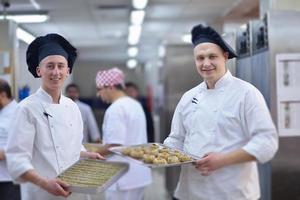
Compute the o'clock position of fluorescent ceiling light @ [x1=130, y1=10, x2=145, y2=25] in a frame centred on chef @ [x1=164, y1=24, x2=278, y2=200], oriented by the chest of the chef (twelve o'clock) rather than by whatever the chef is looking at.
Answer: The fluorescent ceiling light is roughly at 4 o'clock from the chef.

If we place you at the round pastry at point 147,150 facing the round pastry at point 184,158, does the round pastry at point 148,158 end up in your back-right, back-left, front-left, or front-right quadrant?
front-right

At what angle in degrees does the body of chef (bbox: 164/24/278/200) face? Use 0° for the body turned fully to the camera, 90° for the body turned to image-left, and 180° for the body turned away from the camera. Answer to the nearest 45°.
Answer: approximately 45°

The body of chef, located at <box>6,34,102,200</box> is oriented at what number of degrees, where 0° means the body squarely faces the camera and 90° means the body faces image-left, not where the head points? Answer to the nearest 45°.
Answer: approximately 315°

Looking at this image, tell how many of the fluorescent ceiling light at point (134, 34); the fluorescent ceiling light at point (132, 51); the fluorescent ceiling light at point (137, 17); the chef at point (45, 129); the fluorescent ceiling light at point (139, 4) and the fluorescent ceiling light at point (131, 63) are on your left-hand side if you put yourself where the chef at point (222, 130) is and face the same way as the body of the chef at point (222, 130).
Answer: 0

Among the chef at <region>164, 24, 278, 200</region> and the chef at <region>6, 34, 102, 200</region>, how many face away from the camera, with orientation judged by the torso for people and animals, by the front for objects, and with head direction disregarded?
0

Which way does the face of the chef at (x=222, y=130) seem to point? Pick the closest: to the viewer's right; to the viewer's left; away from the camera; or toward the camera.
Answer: toward the camera

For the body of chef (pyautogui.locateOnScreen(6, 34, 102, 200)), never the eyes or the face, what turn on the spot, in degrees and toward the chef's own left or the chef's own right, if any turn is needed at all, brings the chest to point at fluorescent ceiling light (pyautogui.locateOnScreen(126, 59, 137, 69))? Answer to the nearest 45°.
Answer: approximately 135° to the chef's own left

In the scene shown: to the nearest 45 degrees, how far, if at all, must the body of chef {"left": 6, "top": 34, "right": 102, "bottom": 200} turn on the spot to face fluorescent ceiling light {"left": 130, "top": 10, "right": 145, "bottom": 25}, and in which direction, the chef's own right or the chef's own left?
approximately 135° to the chef's own left

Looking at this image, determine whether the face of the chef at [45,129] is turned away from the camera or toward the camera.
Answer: toward the camera
